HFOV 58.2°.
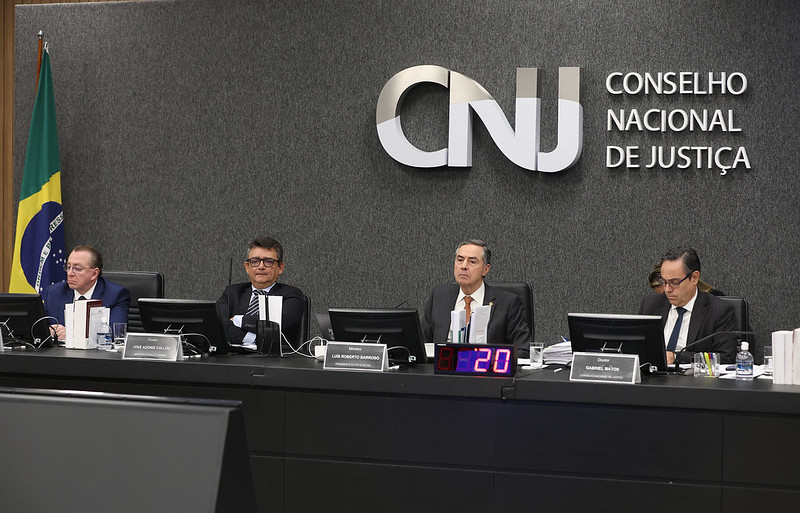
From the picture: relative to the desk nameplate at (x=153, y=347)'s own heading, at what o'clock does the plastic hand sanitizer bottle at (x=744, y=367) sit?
The plastic hand sanitizer bottle is roughly at 10 o'clock from the desk nameplate.

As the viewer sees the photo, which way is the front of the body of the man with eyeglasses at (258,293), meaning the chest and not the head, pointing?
toward the camera

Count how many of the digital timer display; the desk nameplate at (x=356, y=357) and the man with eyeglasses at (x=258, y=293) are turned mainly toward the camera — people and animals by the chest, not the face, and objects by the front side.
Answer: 3

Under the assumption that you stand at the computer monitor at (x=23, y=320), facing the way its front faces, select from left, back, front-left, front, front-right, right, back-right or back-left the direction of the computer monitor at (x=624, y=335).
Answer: back-right

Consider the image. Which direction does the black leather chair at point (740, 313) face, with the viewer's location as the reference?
facing the viewer and to the left of the viewer

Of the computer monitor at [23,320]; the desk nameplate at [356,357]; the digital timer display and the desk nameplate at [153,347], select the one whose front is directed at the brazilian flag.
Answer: the computer monitor

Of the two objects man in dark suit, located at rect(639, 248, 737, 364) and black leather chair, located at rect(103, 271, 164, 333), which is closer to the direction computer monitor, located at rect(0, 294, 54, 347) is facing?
the black leather chair

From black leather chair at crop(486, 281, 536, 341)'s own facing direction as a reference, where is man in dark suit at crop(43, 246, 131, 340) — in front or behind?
in front

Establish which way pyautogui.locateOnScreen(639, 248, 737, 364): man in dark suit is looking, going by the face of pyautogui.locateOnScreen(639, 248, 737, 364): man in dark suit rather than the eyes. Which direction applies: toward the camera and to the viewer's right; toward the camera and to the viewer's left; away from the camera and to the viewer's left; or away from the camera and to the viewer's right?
toward the camera and to the viewer's left

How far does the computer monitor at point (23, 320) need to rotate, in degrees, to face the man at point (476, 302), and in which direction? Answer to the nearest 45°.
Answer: approximately 90° to its right

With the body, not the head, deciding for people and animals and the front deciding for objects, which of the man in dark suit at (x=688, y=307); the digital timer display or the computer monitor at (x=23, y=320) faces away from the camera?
the computer monitor

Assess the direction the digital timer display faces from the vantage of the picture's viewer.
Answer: facing the viewer

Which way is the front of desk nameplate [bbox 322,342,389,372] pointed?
toward the camera

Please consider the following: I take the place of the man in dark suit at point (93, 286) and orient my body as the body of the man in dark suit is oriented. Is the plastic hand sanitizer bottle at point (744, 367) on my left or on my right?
on my left

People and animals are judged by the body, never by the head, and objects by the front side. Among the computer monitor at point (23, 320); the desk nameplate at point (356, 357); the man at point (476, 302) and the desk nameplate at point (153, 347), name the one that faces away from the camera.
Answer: the computer monitor
